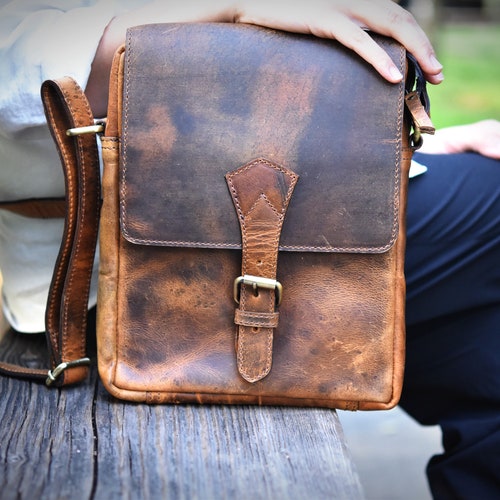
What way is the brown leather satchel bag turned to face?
toward the camera
